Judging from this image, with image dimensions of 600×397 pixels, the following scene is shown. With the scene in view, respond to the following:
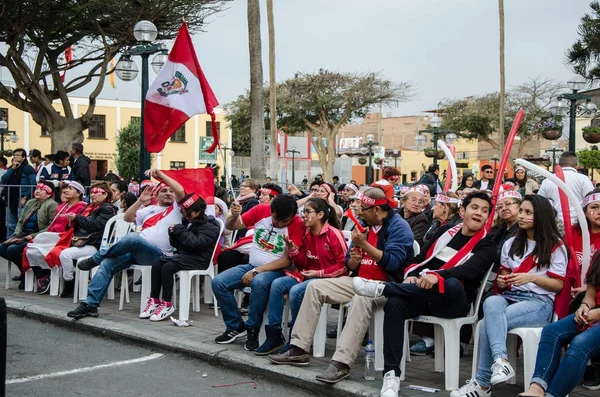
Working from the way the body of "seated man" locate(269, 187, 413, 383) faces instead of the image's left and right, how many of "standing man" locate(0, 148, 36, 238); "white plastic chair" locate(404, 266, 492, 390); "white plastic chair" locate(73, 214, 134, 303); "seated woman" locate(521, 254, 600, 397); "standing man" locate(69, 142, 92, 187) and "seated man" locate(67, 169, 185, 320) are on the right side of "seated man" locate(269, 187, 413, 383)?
4

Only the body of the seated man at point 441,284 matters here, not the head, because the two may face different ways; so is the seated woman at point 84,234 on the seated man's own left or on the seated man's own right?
on the seated man's own right

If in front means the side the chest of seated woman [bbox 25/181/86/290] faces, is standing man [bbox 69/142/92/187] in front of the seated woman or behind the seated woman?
behind

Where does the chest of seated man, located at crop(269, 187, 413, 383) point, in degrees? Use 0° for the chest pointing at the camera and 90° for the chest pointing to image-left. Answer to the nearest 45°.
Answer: approximately 45°

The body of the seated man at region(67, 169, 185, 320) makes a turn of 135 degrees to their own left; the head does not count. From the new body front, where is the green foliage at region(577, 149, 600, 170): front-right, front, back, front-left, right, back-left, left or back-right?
front-left

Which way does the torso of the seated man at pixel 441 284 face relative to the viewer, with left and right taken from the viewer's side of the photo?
facing the viewer and to the left of the viewer

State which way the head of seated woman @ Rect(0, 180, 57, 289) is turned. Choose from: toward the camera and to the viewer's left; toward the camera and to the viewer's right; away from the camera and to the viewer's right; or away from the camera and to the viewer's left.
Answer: toward the camera and to the viewer's left

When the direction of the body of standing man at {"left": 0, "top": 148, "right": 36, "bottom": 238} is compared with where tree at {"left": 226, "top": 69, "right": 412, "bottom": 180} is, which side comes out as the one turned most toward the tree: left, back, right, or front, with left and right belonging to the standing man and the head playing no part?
back

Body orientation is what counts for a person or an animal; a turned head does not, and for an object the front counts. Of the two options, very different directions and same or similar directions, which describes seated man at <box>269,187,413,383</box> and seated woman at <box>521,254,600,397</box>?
same or similar directions

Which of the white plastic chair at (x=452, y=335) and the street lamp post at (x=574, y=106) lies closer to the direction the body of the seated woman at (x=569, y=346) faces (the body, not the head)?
the white plastic chair

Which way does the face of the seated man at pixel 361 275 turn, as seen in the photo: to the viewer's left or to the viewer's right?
to the viewer's left

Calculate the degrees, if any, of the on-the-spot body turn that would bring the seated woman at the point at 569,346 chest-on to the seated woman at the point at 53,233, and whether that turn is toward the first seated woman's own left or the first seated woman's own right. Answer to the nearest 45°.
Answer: approximately 90° to the first seated woman's own right

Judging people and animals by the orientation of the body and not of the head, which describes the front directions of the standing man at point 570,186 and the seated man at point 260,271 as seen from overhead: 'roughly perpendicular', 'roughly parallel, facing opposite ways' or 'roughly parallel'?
roughly parallel, facing opposite ways

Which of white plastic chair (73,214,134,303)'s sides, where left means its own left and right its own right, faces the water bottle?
left

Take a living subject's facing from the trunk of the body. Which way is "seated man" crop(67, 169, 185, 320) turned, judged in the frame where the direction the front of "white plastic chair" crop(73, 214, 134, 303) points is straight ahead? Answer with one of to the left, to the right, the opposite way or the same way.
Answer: the same way

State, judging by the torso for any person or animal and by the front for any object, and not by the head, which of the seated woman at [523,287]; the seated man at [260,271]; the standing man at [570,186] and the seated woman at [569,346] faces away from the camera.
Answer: the standing man

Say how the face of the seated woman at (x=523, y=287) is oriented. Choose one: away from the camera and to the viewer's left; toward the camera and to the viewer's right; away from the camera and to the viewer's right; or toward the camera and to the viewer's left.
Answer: toward the camera and to the viewer's left

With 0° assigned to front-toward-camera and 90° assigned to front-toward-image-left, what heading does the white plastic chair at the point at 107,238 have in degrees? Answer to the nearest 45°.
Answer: approximately 45°

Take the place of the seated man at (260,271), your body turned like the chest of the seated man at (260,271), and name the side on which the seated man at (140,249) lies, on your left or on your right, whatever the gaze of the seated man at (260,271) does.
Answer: on your right

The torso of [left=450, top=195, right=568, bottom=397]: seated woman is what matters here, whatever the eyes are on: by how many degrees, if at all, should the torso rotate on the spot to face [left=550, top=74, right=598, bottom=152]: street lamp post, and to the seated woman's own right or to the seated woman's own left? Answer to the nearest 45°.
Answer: approximately 135° to the seated woman's own right
